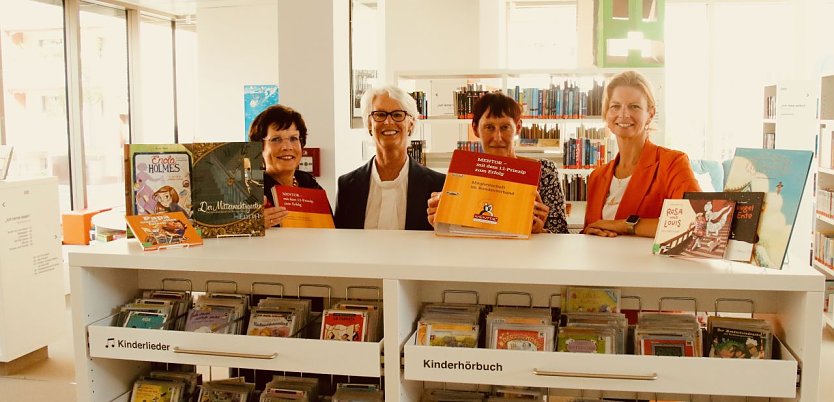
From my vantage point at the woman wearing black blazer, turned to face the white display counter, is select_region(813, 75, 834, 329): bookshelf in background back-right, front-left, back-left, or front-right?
back-left

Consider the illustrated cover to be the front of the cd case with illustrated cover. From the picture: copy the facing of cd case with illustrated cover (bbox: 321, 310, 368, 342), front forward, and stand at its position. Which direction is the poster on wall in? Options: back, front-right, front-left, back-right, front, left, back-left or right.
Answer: back

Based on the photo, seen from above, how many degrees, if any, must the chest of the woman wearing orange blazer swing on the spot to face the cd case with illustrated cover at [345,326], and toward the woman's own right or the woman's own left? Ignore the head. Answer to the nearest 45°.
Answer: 0° — they already face it

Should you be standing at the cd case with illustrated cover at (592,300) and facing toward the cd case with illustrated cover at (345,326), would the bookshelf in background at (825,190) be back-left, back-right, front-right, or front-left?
back-right

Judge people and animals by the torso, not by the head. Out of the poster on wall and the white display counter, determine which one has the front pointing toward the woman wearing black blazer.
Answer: the poster on wall

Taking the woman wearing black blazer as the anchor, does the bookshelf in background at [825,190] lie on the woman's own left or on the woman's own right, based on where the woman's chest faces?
on the woman's own left

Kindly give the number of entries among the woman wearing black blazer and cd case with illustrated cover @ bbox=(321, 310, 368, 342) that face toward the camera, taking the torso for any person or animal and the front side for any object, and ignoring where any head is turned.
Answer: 2

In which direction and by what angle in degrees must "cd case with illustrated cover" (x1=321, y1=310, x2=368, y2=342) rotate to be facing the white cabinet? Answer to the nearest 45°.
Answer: approximately 135° to its right

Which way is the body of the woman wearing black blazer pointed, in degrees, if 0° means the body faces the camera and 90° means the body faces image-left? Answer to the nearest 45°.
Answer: approximately 0°
